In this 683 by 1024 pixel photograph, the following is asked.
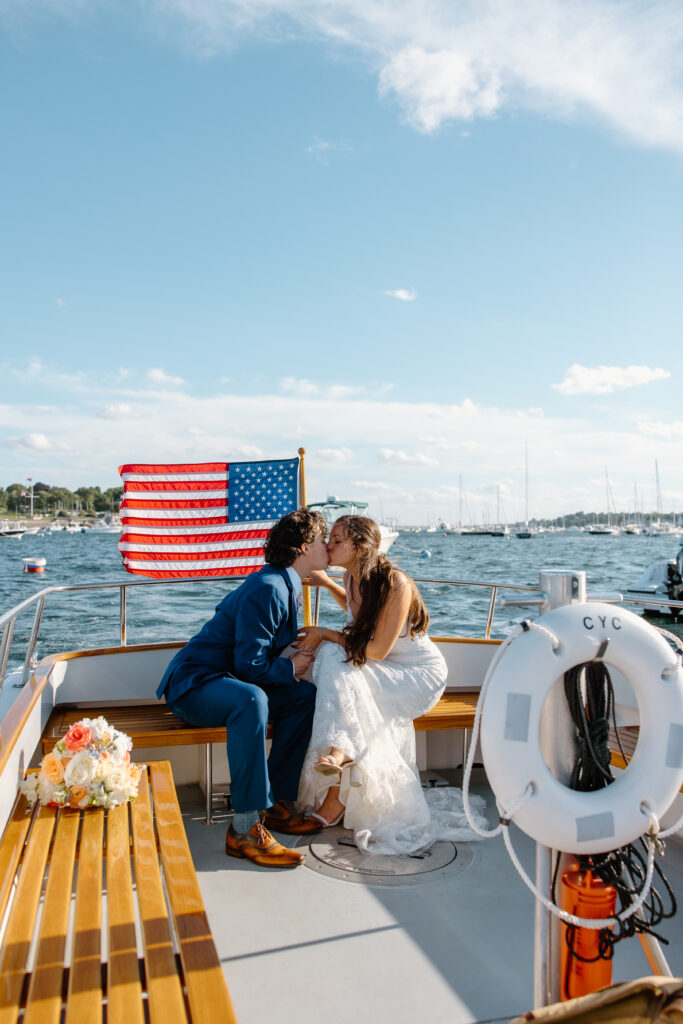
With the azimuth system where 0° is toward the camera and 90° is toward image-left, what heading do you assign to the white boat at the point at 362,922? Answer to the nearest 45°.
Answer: approximately 0°

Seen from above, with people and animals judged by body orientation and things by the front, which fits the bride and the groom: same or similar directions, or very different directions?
very different directions

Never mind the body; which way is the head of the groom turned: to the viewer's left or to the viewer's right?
to the viewer's right

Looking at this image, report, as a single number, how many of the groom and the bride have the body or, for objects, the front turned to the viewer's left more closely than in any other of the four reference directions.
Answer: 1

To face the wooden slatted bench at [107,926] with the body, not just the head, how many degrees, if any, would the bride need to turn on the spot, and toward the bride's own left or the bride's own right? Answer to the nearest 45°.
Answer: approximately 90° to the bride's own left

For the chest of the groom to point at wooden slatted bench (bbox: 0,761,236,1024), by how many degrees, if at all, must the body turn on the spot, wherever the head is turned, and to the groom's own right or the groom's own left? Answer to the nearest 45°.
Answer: approximately 90° to the groom's own right

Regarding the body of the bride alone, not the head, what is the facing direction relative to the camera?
to the viewer's left

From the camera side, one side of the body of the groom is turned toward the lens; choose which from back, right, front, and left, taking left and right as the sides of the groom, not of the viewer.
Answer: right

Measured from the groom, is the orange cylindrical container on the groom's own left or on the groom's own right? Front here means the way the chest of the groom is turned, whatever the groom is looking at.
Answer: on the groom's own right
